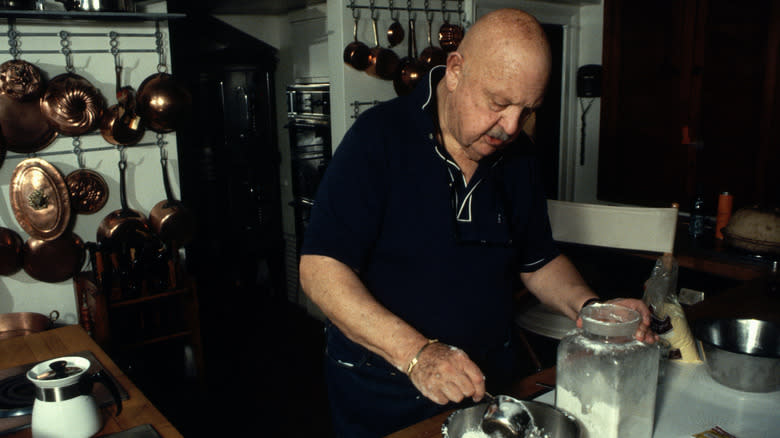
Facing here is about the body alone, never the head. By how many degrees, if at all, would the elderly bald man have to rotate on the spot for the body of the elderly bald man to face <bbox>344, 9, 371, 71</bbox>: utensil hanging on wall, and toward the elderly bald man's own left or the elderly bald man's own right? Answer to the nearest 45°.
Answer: approximately 135° to the elderly bald man's own left

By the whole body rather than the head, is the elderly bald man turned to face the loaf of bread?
no

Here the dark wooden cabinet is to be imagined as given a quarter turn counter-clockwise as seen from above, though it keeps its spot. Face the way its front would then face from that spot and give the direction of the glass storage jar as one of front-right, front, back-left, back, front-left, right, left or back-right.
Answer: right

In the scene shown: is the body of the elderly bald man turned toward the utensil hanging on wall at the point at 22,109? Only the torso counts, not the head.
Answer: no

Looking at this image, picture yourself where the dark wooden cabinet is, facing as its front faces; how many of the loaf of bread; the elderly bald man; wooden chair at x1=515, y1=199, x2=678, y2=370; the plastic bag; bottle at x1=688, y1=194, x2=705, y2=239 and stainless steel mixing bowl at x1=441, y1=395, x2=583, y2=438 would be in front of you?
6

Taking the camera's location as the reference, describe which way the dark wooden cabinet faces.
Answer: facing the viewer

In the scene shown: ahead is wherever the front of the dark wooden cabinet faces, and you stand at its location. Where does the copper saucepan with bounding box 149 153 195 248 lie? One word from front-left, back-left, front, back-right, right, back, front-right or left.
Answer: front-right

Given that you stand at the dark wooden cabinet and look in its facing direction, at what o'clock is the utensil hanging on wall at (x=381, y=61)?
The utensil hanging on wall is roughly at 2 o'clock from the dark wooden cabinet.

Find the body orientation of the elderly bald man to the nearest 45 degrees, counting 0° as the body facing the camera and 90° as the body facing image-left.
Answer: approximately 315°

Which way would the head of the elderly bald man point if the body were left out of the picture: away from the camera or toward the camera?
toward the camera
